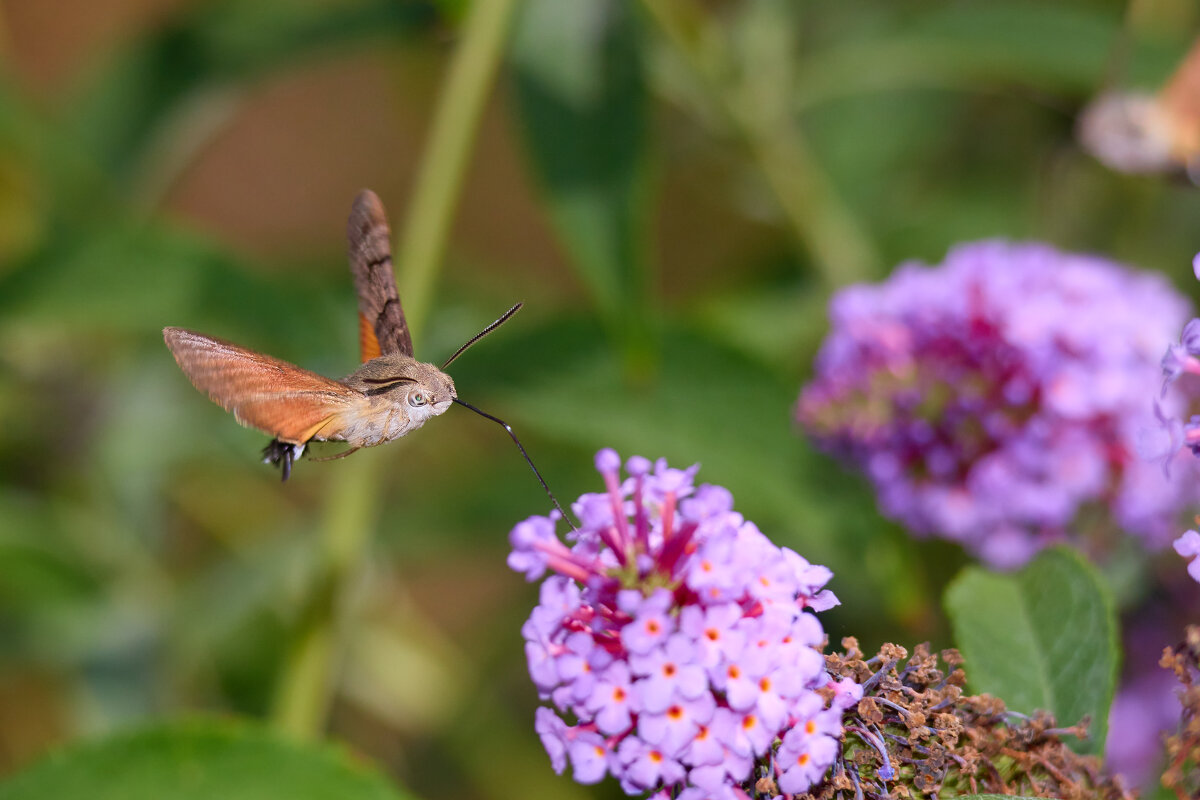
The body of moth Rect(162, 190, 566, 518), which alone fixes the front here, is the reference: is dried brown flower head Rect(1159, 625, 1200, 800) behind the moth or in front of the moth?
in front

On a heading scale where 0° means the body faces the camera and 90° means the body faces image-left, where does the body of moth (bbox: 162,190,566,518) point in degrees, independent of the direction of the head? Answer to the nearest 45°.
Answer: approximately 315°

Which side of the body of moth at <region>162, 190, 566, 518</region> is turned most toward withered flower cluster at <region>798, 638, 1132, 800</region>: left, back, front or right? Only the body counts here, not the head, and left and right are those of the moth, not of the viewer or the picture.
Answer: front
